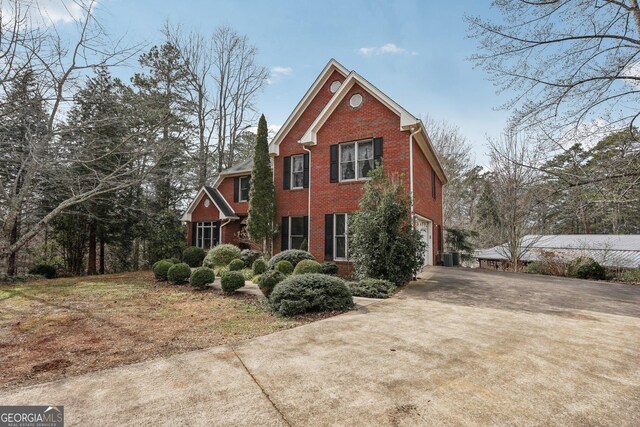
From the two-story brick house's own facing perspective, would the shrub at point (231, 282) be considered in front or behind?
in front

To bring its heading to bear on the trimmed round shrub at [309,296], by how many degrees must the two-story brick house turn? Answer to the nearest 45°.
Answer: approximately 45° to its left

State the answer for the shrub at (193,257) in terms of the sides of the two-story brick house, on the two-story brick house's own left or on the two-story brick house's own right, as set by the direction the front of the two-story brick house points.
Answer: on the two-story brick house's own right

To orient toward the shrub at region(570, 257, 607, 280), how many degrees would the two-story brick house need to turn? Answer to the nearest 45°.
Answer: approximately 135° to its left

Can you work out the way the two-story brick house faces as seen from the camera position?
facing the viewer and to the left of the viewer

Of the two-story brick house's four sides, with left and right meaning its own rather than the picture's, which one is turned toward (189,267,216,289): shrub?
front

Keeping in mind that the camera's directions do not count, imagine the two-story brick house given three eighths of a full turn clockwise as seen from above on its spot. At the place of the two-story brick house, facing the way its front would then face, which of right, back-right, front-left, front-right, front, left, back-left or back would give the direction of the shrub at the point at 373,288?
back

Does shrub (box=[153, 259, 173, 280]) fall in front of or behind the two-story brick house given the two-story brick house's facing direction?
in front

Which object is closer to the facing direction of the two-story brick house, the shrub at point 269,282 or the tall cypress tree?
the shrub
